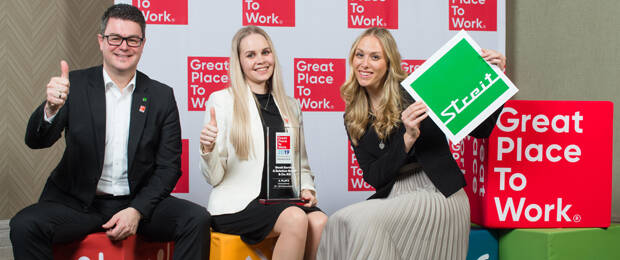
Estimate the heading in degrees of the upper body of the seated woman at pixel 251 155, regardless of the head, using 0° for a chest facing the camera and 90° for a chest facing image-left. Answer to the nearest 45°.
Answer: approximately 315°

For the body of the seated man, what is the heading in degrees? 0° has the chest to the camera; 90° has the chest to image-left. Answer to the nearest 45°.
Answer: approximately 0°

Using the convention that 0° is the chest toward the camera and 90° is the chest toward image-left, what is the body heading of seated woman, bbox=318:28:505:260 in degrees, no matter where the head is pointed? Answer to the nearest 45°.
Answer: approximately 45°

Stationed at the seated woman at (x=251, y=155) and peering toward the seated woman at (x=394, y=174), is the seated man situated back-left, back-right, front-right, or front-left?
back-right

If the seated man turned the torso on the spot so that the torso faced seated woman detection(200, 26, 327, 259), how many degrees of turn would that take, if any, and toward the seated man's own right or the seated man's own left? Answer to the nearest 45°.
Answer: approximately 90° to the seated man's own left

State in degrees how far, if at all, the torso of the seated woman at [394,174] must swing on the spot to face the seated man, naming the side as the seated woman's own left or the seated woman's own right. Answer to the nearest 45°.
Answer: approximately 45° to the seated woman's own right
